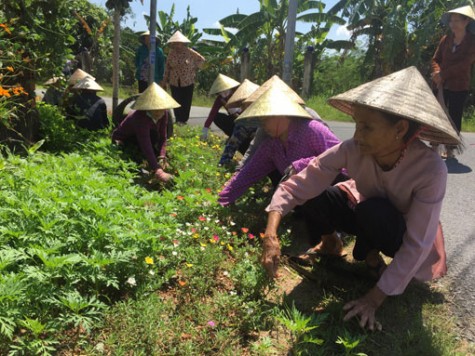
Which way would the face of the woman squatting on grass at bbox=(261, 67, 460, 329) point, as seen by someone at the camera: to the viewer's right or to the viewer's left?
to the viewer's left

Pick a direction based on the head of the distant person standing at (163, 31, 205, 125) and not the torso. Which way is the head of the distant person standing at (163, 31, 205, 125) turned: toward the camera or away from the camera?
toward the camera

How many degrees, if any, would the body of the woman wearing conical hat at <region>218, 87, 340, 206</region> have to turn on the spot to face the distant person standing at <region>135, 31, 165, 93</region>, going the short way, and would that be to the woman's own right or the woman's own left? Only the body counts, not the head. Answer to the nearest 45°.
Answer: approximately 90° to the woman's own right

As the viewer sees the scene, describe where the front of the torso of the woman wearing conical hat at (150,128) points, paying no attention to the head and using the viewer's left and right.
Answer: facing the viewer and to the right of the viewer

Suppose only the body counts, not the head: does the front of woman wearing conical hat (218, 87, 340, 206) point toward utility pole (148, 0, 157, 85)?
no

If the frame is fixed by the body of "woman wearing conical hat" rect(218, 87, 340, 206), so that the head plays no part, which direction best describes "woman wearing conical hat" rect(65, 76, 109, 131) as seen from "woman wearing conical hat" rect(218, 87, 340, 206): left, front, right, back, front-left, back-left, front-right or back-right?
right

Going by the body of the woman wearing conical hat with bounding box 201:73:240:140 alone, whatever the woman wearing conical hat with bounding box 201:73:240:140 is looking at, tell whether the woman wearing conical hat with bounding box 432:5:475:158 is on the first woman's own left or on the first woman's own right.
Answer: on the first woman's own left

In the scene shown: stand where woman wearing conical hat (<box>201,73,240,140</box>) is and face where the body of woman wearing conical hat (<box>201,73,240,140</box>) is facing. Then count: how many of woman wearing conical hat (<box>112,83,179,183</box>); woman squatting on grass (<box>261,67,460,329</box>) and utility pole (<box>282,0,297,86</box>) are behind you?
1

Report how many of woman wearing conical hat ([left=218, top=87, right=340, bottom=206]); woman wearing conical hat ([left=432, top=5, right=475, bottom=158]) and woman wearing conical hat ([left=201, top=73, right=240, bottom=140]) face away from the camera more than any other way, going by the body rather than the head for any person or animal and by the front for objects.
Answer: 0

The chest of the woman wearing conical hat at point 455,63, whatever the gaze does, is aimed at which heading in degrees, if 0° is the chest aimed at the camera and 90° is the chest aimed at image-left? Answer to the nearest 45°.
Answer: approximately 45°

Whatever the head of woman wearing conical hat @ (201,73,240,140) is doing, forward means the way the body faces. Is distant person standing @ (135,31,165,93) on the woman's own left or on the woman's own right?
on the woman's own right

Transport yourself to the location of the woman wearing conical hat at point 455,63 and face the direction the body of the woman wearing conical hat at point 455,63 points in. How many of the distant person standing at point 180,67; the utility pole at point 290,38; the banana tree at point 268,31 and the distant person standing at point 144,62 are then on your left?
0

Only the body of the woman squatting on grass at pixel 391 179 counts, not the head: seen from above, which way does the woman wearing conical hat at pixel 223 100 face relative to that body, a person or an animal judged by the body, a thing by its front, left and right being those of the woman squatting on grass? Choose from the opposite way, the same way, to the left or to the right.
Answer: the same way

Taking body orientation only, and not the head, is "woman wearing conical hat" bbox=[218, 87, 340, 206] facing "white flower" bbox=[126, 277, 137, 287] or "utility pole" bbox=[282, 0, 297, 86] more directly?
the white flower

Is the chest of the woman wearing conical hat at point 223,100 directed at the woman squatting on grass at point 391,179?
no
